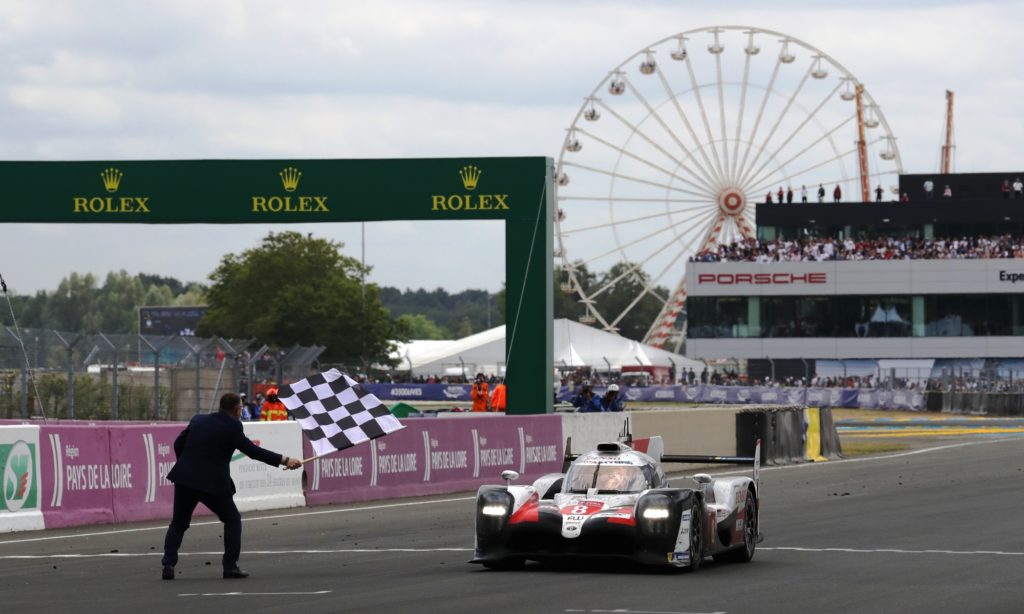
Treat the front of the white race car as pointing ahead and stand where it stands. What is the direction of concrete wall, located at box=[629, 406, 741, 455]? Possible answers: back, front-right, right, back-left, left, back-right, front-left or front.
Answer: back

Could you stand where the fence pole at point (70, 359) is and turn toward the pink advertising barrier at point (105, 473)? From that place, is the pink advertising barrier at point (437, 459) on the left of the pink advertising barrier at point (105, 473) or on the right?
left

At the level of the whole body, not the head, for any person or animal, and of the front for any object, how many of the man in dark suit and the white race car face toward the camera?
1

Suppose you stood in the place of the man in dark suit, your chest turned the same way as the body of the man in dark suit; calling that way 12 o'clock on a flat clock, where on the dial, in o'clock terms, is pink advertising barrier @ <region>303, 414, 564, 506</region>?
The pink advertising barrier is roughly at 11 o'clock from the man in dark suit.

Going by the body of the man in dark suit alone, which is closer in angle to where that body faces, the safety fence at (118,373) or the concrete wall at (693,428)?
the concrete wall

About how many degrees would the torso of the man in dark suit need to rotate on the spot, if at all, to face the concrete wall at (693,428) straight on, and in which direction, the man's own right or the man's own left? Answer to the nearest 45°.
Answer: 0° — they already face it

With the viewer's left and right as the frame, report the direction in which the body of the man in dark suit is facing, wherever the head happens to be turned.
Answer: facing away from the viewer and to the right of the viewer

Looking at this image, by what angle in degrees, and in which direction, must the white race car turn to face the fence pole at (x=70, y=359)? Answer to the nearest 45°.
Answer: approximately 135° to its right

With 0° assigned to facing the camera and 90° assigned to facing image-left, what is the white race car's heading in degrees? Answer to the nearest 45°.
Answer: approximately 0°

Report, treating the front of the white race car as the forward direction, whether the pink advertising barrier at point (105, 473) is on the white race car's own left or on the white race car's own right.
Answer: on the white race car's own right
